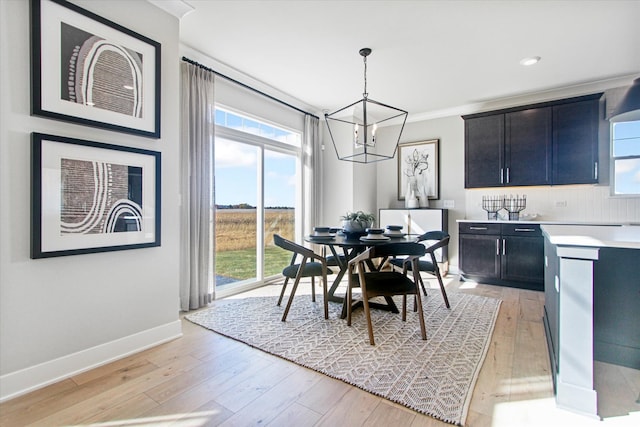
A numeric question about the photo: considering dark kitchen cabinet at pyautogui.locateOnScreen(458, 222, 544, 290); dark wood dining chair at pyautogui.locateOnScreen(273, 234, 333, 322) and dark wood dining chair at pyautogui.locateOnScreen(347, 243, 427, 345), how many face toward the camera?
1

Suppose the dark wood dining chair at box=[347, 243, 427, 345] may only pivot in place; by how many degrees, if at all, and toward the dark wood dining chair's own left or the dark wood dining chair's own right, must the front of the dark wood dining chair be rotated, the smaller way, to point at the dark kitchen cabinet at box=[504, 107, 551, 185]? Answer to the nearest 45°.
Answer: approximately 90° to the dark wood dining chair's own right

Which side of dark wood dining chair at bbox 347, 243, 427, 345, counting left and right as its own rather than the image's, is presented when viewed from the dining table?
front

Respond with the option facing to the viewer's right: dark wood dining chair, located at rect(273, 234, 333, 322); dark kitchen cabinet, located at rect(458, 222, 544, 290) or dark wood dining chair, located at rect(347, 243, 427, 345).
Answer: dark wood dining chair, located at rect(273, 234, 333, 322)

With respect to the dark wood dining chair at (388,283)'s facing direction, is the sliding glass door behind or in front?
in front

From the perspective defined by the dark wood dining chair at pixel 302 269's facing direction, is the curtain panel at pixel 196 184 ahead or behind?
behind

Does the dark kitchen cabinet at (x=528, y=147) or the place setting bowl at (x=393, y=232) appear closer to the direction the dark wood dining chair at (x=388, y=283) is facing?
the place setting bowl

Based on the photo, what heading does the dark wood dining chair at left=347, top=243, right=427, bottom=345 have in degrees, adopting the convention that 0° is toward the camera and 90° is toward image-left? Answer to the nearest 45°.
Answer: approximately 135°

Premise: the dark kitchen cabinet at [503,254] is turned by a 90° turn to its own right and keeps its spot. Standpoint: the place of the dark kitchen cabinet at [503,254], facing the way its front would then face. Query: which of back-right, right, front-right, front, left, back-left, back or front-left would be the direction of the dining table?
front-left

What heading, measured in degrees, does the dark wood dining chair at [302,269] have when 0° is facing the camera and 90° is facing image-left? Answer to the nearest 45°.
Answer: approximately 270°

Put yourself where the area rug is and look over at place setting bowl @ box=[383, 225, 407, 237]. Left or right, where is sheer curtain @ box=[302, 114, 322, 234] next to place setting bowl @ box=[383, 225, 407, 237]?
left

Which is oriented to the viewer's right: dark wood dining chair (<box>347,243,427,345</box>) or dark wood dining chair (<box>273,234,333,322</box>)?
dark wood dining chair (<box>273,234,333,322</box>)

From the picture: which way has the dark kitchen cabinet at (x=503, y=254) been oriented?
toward the camera

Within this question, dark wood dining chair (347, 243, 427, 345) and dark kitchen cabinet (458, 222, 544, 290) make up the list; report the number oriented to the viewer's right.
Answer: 0

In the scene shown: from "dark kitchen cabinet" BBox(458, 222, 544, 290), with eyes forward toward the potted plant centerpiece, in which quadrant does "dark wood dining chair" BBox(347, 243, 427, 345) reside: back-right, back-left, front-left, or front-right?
front-left

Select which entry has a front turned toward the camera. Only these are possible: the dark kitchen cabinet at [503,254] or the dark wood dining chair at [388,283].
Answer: the dark kitchen cabinet

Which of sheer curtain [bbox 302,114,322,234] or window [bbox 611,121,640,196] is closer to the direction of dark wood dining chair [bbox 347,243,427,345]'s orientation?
the sheer curtain

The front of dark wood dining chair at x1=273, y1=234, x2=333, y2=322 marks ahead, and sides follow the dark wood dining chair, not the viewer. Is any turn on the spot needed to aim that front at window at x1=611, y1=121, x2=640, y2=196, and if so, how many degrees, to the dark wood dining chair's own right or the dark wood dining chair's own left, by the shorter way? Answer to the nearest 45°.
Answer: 0° — it already faces it

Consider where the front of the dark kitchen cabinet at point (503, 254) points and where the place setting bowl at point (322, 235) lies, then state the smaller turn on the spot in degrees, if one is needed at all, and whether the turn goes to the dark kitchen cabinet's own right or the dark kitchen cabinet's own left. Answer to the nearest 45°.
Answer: approximately 45° to the dark kitchen cabinet's own right
